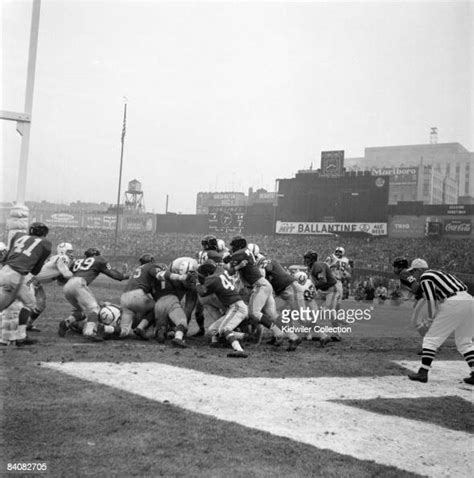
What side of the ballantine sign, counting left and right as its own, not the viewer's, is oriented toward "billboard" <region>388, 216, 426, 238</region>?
left

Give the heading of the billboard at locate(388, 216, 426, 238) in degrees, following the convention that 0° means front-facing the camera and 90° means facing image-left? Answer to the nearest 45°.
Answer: approximately 0°

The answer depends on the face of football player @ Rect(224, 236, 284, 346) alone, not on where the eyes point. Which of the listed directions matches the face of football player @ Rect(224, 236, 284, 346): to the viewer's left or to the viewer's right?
to the viewer's left

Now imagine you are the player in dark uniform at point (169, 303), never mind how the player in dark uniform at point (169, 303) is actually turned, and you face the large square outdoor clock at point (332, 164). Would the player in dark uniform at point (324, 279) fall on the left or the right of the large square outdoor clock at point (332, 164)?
right

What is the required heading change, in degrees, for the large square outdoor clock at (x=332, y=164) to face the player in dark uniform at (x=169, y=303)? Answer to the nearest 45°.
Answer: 0° — it already faces them

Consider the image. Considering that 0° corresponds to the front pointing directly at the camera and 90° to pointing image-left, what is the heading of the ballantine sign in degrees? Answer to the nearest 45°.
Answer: approximately 0°

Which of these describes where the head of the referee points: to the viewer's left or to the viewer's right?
to the viewer's left

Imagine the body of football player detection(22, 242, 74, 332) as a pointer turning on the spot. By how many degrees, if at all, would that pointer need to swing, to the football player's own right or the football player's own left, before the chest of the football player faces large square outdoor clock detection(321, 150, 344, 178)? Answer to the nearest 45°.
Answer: approximately 45° to the football player's own left

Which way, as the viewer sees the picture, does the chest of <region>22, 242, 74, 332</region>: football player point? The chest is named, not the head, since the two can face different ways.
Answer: to the viewer's right
